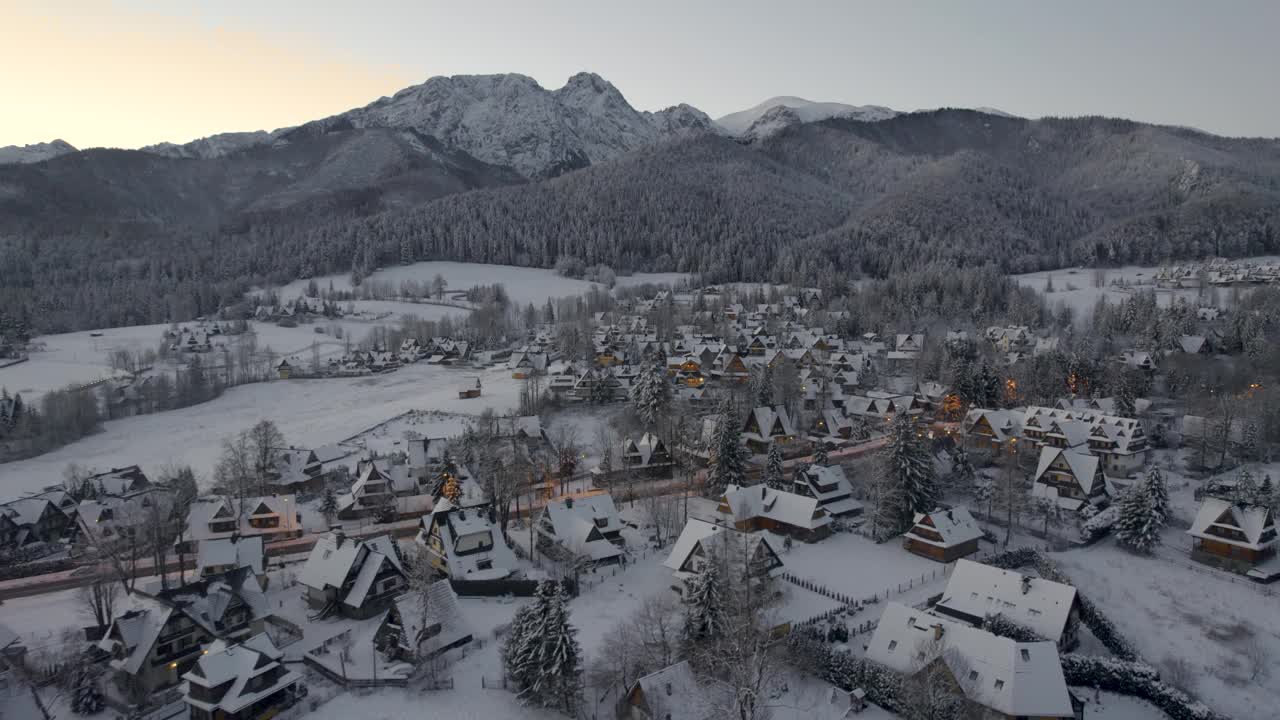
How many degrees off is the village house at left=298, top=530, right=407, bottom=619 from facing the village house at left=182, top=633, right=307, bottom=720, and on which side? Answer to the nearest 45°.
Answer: approximately 90° to its right

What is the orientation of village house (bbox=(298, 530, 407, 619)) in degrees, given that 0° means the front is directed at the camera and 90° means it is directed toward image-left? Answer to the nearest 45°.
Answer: approximately 315°

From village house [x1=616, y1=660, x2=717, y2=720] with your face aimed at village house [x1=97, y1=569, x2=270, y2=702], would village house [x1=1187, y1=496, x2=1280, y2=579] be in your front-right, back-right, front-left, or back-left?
back-right

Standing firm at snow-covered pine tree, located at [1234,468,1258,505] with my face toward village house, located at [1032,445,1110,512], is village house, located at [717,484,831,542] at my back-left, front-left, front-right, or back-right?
front-left
